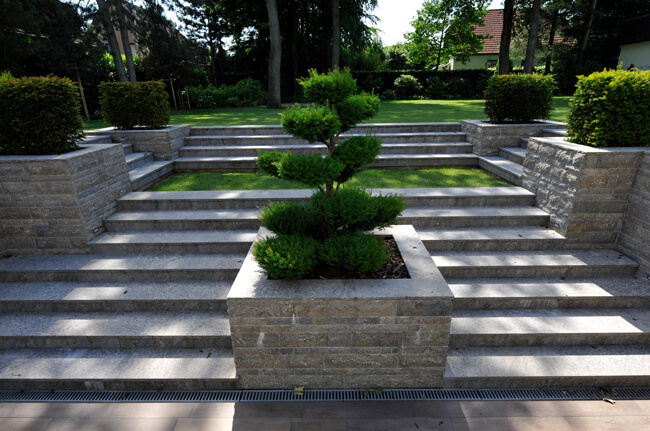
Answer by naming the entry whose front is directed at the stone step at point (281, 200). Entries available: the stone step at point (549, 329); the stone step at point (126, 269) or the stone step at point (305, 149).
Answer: the stone step at point (305, 149)

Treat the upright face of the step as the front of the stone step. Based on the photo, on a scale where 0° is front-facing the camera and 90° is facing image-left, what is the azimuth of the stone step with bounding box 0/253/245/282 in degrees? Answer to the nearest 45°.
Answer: approximately 0°

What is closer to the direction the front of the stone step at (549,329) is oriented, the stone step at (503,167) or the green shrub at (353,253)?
the green shrub

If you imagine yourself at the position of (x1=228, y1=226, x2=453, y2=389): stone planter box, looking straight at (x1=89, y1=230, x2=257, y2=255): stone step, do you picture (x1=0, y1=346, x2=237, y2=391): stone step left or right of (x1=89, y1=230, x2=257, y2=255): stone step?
left

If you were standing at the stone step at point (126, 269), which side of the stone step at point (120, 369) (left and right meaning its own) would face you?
back

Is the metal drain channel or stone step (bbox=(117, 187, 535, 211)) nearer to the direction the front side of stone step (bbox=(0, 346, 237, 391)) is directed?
the metal drain channel

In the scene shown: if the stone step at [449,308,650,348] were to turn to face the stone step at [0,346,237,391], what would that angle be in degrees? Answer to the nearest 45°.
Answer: approximately 45° to its right

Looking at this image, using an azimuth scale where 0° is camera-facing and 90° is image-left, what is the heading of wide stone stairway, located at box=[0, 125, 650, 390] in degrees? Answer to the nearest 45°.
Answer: approximately 0°

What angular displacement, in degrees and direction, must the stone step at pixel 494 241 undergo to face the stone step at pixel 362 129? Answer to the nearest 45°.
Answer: approximately 135° to its right
